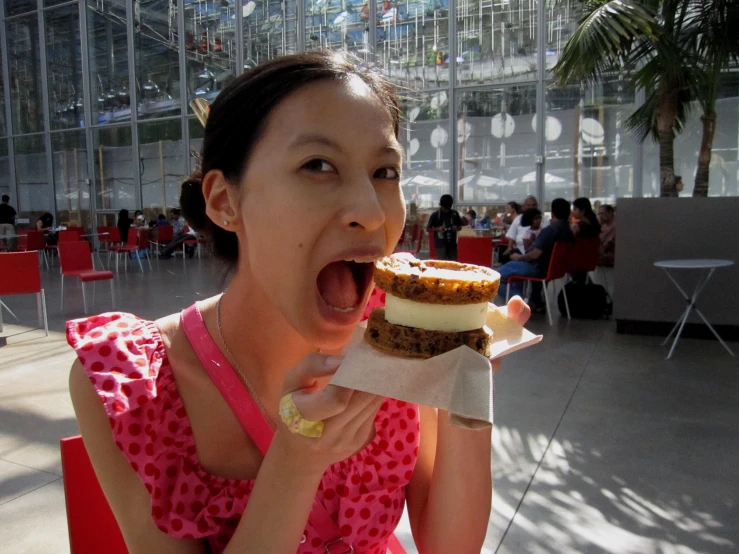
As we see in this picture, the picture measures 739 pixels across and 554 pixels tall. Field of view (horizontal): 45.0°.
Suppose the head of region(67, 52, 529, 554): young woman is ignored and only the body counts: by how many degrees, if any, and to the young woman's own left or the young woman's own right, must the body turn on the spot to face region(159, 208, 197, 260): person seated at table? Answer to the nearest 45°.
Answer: approximately 135° to the young woman's own left

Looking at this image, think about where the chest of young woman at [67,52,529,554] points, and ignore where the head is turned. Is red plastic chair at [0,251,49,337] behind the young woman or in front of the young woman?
behind

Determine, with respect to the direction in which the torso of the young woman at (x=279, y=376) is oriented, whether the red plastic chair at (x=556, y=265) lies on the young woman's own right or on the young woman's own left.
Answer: on the young woman's own left

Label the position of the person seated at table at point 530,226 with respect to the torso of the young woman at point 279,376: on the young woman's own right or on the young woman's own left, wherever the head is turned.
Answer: on the young woman's own left

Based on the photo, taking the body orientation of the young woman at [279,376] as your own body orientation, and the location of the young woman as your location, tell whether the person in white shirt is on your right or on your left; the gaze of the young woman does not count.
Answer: on your left

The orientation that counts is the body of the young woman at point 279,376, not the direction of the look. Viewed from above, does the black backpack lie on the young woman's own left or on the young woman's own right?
on the young woman's own left

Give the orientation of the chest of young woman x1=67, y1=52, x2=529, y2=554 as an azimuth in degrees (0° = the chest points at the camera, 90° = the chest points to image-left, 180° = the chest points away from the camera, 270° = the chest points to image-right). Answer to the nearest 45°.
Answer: approximately 315°
